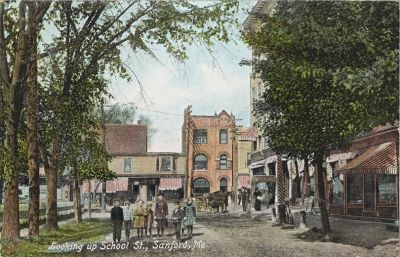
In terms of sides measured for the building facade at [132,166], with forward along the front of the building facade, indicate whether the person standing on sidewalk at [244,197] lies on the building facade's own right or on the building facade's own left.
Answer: on the building facade's own left

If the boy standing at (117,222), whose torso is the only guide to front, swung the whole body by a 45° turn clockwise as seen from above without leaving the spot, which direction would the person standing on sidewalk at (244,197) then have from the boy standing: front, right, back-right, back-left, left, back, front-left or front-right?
back

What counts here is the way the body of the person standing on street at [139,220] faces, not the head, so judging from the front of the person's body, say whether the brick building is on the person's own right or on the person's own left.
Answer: on the person's own left

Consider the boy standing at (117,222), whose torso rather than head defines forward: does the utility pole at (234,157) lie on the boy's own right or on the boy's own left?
on the boy's own left

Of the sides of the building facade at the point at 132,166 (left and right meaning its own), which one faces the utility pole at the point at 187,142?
left

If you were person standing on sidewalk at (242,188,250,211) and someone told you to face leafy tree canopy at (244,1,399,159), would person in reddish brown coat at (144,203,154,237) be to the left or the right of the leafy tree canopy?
right

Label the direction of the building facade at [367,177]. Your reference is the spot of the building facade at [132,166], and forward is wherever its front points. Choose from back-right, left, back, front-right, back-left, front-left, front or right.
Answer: left

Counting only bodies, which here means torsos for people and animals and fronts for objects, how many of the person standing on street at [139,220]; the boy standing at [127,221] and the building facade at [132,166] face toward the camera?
3
